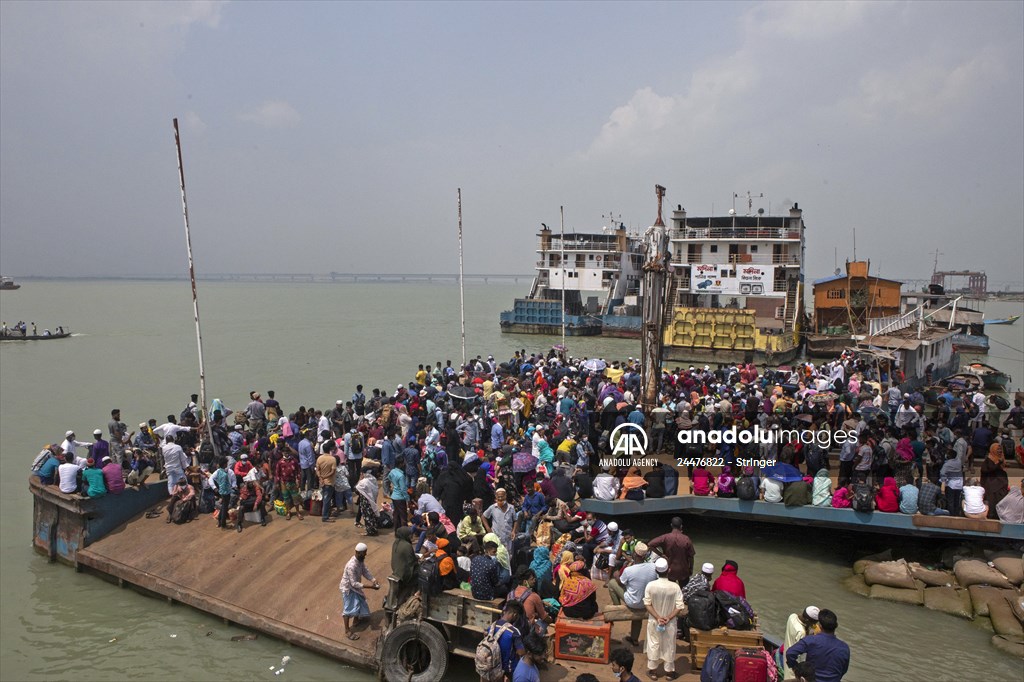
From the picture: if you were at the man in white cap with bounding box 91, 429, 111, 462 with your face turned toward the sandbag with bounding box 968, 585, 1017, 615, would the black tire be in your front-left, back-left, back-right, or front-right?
front-right

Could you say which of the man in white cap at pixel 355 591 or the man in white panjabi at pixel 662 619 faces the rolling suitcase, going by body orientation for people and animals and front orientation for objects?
the man in white cap

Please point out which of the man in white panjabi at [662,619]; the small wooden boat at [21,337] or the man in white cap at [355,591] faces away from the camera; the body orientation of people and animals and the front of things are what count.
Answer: the man in white panjabi

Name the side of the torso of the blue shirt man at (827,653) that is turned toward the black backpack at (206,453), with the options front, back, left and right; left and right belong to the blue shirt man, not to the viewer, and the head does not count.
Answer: left

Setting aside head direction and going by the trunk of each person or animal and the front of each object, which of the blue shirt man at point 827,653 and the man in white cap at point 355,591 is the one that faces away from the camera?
the blue shirt man

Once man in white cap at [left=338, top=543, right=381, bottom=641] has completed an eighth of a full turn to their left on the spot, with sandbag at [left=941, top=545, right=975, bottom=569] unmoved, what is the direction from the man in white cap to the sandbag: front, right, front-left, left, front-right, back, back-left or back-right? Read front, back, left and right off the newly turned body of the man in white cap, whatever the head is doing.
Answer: front

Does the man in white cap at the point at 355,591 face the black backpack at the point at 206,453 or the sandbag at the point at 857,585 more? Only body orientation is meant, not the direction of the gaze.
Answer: the sandbag

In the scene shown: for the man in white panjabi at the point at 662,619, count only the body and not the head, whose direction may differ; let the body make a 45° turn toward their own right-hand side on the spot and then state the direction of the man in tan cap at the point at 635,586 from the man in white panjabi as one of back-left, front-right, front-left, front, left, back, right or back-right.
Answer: left

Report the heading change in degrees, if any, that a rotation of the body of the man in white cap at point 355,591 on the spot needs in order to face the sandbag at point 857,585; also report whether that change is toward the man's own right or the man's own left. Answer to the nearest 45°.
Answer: approximately 45° to the man's own left

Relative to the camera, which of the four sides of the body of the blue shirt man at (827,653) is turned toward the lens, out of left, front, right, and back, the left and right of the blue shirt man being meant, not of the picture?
back

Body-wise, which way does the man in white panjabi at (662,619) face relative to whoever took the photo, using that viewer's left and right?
facing away from the viewer

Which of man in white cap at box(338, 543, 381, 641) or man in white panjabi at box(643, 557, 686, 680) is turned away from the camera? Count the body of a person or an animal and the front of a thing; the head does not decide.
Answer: the man in white panjabi

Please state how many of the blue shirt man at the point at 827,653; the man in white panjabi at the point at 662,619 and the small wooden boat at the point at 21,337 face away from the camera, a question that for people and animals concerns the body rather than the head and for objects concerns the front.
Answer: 2
